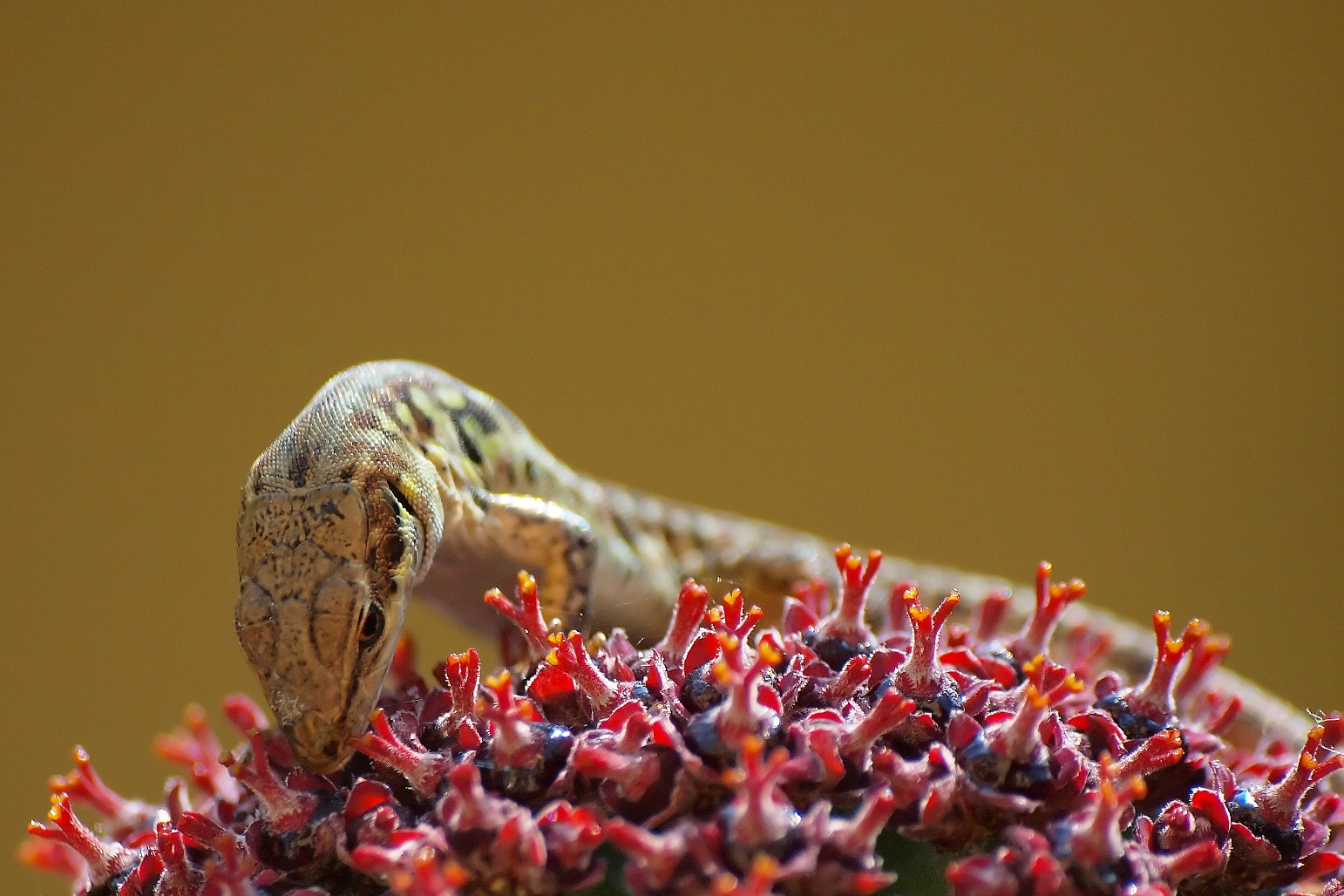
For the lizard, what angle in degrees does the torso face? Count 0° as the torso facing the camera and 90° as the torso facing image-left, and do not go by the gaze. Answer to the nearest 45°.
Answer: approximately 45°
